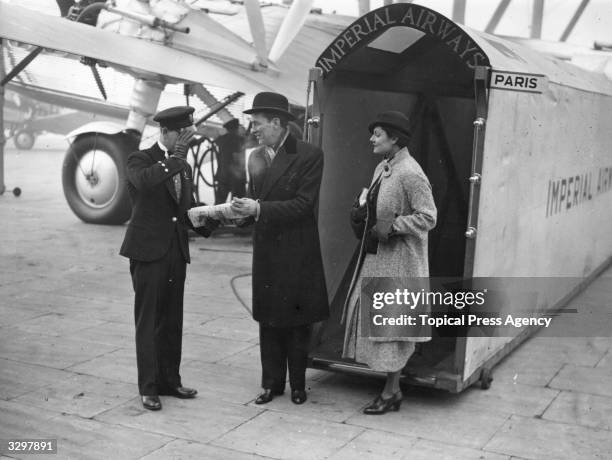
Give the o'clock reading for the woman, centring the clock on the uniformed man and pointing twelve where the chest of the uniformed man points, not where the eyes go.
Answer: The woman is roughly at 11 o'clock from the uniformed man.

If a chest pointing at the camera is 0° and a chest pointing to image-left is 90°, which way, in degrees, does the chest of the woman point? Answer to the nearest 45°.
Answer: approximately 90°

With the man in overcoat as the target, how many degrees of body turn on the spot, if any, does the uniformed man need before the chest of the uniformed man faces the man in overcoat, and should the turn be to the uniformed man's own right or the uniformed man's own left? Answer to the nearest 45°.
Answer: approximately 45° to the uniformed man's own left

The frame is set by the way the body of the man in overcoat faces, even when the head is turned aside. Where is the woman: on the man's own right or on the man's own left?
on the man's own left

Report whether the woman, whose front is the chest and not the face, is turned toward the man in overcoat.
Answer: yes

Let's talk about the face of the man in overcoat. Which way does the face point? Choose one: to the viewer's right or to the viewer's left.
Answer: to the viewer's left

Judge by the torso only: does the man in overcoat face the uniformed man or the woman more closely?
the uniformed man

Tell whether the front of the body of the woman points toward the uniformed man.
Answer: yes

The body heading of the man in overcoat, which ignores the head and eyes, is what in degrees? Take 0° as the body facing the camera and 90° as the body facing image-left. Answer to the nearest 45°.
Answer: approximately 45°

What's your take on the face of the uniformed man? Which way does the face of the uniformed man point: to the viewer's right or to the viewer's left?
to the viewer's right

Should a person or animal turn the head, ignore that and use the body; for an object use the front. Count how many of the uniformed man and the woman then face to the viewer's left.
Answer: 1

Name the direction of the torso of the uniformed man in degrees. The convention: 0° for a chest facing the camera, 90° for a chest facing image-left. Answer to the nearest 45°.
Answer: approximately 315°
